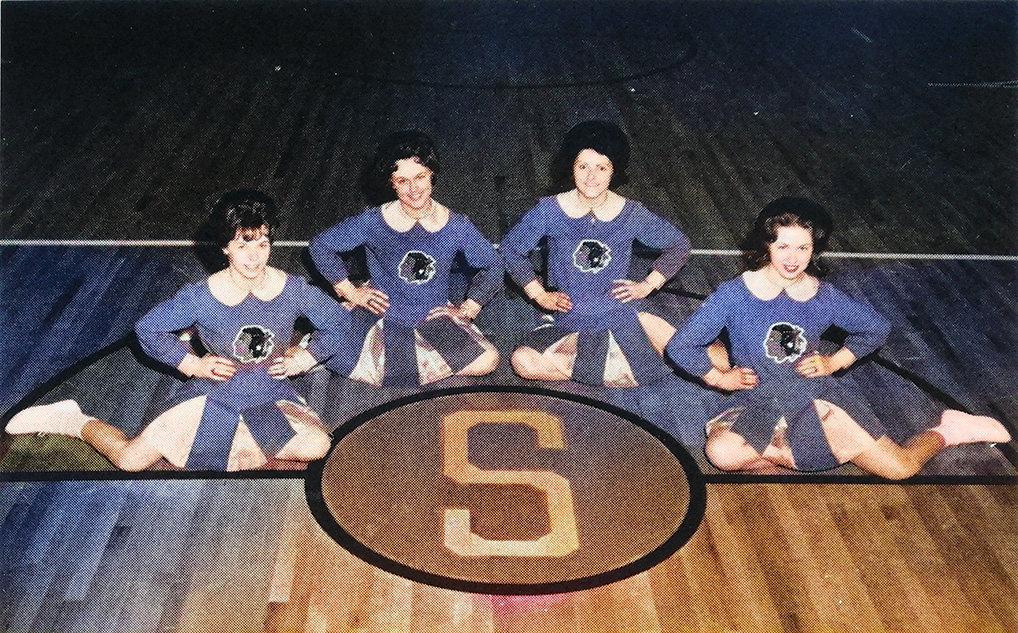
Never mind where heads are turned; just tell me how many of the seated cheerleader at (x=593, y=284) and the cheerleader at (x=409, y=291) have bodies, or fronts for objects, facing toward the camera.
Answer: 2

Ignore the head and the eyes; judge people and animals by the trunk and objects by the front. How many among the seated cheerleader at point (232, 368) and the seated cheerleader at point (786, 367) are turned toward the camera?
2

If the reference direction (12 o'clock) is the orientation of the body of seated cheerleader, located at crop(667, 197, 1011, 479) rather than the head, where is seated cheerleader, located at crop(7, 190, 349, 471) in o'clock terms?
seated cheerleader, located at crop(7, 190, 349, 471) is roughly at 2 o'clock from seated cheerleader, located at crop(667, 197, 1011, 479).

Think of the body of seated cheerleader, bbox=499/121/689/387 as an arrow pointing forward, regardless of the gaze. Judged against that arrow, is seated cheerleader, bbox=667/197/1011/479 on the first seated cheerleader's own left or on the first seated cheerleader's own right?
on the first seated cheerleader's own left

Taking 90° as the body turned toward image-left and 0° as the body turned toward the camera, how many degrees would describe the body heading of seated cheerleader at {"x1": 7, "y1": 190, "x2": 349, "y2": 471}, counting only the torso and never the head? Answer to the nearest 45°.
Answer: approximately 0°

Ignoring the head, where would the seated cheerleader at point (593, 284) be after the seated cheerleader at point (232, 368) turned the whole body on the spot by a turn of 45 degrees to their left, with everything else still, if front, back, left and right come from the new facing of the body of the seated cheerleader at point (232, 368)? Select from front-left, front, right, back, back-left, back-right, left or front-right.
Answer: front-left

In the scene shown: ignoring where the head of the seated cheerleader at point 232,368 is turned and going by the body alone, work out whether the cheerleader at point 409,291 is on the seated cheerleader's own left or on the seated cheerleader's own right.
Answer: on the seated cheerleader's own left

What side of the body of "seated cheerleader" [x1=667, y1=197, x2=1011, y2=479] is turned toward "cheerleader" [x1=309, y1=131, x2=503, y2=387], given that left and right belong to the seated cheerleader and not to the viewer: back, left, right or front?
right

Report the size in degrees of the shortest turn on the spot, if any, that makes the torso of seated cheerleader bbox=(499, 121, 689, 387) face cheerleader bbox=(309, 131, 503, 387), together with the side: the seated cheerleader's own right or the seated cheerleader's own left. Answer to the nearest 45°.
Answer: approximately 90° to the seated cheerleader's own right
